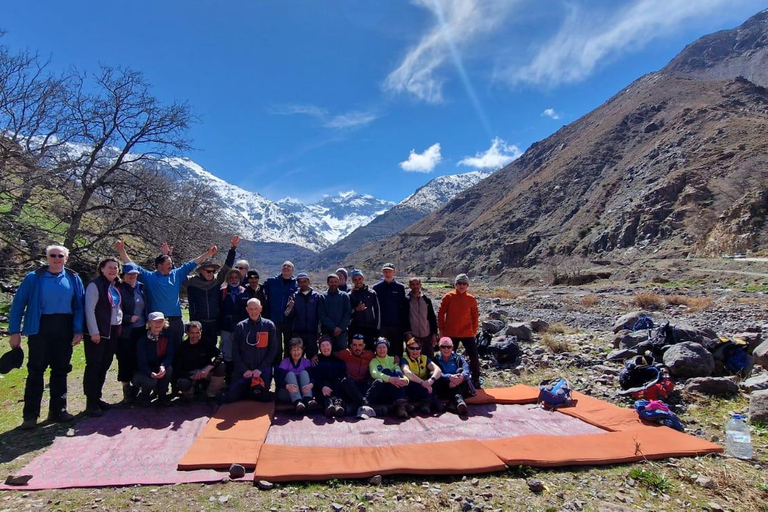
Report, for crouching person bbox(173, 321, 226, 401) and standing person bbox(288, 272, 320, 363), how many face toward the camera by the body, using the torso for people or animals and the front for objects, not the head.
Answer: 2

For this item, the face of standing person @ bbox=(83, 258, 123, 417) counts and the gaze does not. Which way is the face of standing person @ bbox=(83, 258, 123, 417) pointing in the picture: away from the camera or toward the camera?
toward the camera

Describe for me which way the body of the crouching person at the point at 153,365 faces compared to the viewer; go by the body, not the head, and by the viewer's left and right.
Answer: facing the viewer

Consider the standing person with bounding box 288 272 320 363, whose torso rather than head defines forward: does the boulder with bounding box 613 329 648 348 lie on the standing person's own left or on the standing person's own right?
on the standing person's own left

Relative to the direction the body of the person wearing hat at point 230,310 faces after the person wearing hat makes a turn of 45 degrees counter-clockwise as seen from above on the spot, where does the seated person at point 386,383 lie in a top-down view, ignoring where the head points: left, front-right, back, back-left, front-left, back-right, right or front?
front

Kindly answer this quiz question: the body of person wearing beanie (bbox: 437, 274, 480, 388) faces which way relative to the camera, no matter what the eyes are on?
toward the camera

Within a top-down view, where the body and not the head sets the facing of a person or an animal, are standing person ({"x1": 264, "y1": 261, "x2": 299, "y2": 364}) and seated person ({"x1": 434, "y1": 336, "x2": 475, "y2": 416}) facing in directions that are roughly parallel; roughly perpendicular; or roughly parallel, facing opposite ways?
roughly parallel

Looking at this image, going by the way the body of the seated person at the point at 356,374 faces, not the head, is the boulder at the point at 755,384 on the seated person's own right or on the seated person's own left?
on the seated person's own left

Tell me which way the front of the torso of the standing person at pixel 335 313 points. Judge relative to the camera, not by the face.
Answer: toward the camera

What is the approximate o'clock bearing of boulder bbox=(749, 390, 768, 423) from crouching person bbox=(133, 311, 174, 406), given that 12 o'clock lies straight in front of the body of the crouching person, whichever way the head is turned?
The boulder is roughly at 10 o'clock from the crouching person.

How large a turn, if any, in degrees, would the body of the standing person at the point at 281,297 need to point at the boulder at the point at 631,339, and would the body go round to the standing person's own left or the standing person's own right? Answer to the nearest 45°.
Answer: approximately 90° to the standing person's own left

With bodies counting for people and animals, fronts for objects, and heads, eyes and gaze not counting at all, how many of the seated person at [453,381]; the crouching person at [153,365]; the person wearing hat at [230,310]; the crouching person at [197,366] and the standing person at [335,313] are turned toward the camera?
5

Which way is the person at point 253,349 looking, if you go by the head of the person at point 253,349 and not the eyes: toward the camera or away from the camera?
toward the camera

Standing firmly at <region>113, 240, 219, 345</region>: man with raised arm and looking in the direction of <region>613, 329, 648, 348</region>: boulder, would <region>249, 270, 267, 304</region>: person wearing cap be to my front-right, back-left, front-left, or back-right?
front-left
